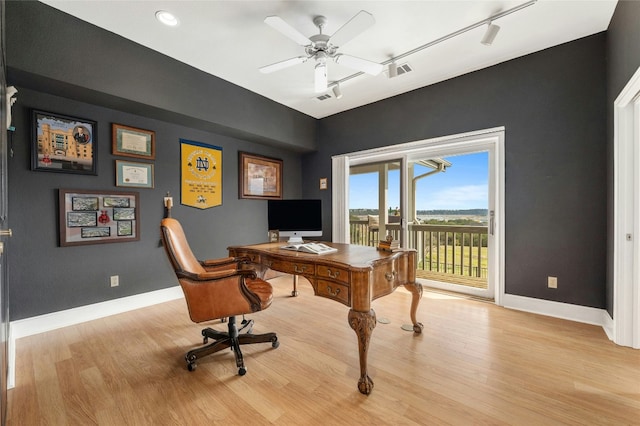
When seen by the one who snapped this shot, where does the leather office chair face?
facing to the right of the viewer

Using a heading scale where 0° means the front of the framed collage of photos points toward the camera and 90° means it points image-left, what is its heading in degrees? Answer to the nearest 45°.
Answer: approximately 315°

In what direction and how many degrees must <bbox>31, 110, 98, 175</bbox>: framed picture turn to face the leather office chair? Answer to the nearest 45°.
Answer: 0° — it already faces it

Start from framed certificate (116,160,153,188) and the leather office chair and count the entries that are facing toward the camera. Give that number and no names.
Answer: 1

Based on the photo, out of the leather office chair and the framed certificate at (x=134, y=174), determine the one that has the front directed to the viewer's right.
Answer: the leather office chair

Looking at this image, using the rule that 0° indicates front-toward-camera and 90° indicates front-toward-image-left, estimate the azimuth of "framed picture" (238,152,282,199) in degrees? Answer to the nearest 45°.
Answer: approximately 315°

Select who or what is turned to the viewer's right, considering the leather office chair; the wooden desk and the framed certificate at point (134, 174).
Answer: the leather office chair

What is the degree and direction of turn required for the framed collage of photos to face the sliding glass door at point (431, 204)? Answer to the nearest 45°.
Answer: approximately 45° to its left
